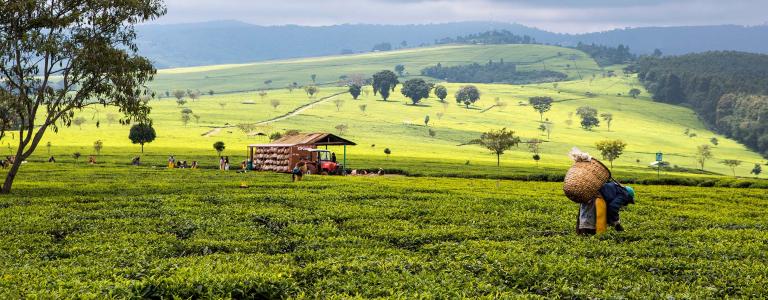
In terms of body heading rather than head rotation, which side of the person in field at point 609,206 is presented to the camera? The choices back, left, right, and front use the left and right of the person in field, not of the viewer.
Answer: right
